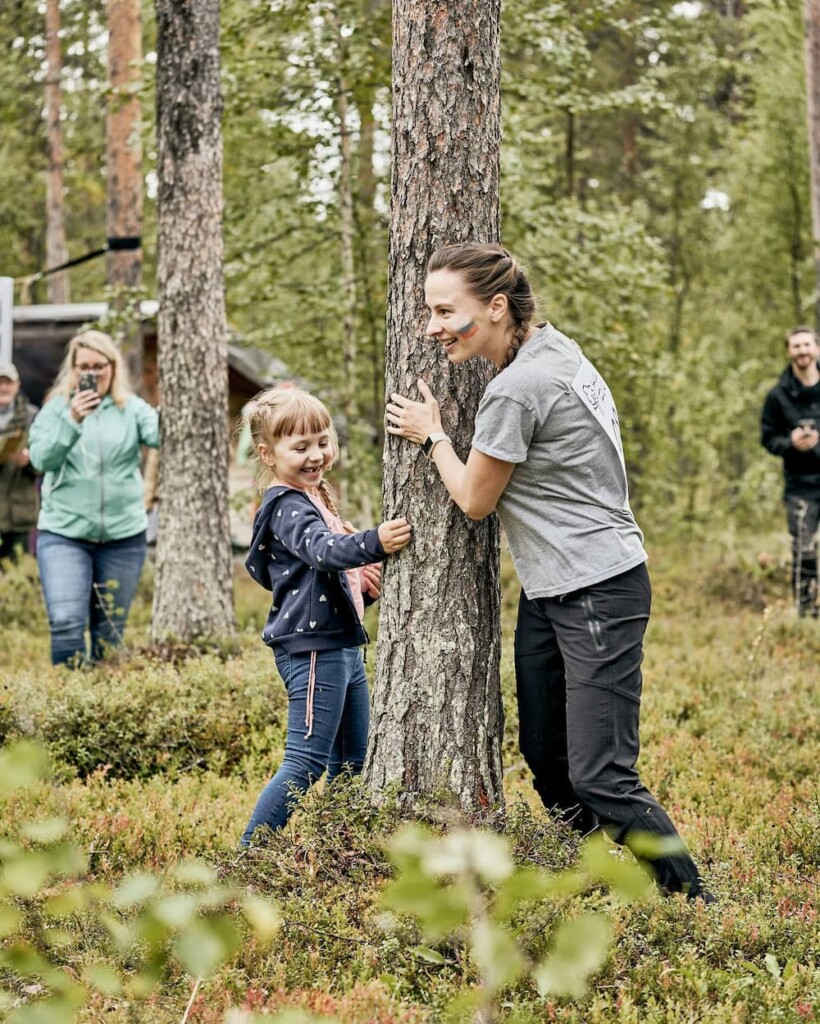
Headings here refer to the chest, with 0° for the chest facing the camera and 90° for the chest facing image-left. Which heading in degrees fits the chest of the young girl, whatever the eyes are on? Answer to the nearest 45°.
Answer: approximately 315°

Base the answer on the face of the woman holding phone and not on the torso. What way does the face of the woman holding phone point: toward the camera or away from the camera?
toward the camera

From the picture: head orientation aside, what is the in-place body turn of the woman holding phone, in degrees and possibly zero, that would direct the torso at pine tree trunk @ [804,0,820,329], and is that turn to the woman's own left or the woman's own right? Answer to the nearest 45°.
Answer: approximately 135° to the woman's own left

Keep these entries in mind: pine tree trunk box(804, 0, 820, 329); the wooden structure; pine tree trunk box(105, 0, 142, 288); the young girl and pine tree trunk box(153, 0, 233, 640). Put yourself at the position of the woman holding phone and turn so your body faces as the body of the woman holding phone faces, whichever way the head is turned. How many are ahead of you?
1

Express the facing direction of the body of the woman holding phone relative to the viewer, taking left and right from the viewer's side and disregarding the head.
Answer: facing the viewer

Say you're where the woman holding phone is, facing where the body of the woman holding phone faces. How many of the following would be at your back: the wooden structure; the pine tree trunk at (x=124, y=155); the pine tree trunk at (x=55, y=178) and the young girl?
3

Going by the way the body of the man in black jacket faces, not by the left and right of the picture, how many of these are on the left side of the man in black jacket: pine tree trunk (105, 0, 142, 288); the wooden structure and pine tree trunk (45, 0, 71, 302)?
0

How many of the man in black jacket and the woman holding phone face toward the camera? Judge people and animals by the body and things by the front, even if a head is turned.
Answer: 2

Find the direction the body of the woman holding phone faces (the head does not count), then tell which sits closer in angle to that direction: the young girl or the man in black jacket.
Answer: the young girl

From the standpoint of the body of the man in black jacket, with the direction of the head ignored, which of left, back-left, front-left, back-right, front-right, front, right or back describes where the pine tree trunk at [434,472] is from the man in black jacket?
front

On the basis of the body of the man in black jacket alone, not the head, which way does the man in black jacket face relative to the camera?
toward the camera

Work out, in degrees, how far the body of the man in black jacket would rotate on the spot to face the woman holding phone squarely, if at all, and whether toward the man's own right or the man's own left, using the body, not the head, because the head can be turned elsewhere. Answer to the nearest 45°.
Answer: approximately 45° to the man's own right

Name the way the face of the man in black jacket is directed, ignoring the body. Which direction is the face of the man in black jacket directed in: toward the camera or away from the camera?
toward the camera

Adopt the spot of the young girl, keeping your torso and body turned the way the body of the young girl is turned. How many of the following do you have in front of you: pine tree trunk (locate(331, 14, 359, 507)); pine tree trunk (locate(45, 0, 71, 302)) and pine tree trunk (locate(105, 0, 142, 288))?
0

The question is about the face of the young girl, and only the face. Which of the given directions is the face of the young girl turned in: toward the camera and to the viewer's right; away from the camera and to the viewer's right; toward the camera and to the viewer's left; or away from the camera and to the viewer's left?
toward the camera and to the viewer's right

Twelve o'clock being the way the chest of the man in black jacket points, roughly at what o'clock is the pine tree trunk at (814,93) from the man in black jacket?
The pine tree trunk is roughly at 6 o'clock from the man in black jacket.

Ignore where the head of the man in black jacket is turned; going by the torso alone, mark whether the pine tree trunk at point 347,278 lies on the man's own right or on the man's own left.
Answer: on the man's own right
